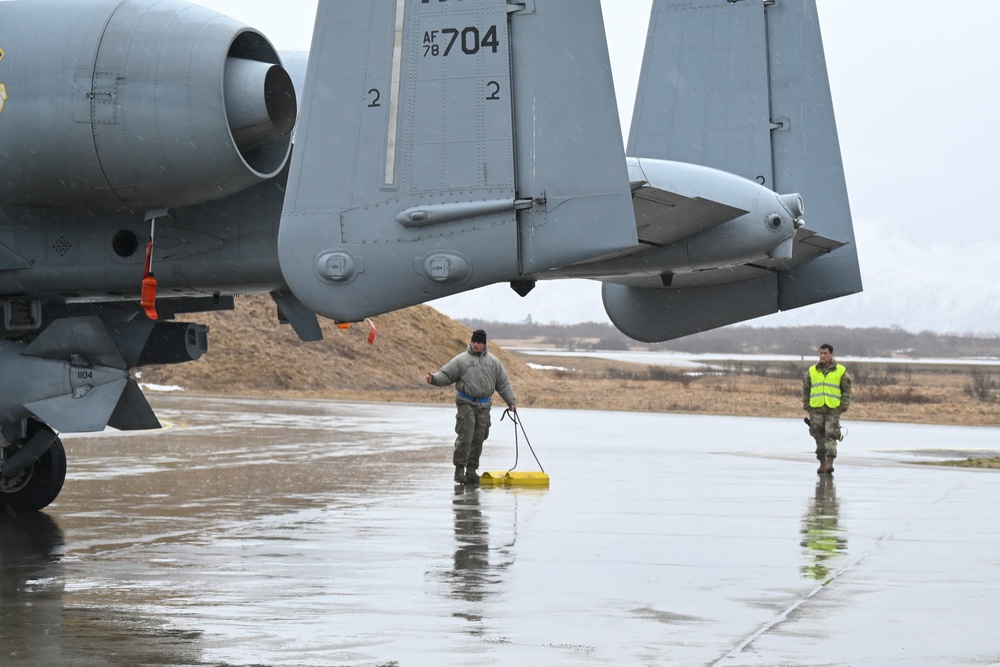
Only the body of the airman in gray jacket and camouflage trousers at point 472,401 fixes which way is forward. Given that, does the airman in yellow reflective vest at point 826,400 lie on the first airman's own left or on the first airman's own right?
on the first airman's own left

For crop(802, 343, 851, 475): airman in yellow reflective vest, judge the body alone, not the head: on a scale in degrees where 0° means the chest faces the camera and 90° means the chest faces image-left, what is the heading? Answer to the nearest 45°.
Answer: approximately 0°

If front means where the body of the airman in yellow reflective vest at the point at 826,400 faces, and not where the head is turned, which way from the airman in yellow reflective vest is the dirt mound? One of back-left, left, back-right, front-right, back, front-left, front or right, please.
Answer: back-right

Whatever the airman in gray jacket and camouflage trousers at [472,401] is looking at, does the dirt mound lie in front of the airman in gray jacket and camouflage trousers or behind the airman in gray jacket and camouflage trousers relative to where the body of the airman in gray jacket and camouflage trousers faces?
behind

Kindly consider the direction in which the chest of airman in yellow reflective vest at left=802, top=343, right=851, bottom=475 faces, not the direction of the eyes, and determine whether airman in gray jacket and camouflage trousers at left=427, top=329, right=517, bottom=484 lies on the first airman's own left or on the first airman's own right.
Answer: on the first airman's own right

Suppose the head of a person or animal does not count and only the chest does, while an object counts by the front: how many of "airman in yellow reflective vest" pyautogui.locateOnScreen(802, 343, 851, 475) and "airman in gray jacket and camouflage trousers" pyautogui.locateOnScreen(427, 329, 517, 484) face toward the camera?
2
